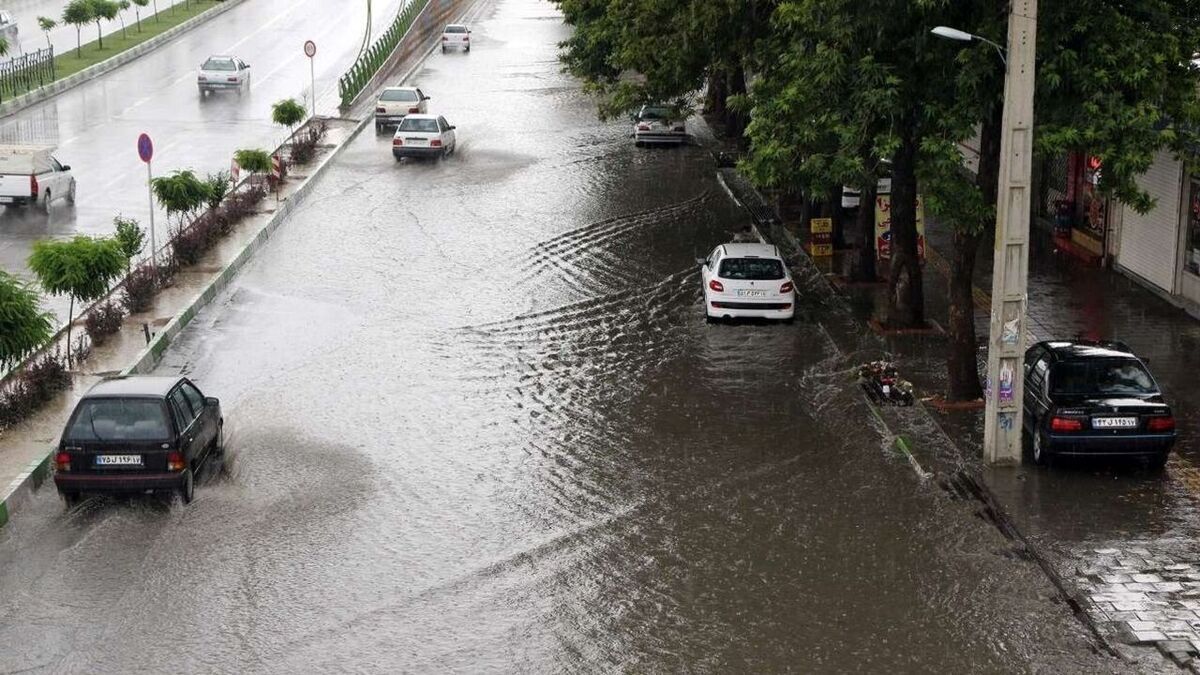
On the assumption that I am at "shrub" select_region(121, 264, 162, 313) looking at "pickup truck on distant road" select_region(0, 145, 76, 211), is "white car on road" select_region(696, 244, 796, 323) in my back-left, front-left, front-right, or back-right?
back-right

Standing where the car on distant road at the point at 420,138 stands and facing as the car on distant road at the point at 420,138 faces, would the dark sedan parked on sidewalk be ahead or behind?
behind

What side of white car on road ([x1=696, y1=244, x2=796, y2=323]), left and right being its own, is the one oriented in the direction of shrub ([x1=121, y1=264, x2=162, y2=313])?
left

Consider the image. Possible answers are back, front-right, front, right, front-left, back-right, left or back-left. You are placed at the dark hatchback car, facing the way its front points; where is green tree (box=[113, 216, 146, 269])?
front-left

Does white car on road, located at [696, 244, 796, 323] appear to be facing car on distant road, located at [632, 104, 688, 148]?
yes

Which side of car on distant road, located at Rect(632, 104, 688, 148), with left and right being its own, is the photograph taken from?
back

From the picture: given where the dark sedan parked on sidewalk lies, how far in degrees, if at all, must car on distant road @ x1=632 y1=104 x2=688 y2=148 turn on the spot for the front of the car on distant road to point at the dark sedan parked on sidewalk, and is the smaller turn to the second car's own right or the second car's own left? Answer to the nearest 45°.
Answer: approximately 180°

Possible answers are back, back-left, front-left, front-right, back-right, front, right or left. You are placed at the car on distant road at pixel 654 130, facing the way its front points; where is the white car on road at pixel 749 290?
back

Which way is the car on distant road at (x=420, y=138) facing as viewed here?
away from the camera

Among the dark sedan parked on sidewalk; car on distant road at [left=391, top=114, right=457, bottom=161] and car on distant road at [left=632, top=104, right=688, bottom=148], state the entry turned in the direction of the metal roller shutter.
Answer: the dark sedan parked on sidewalk

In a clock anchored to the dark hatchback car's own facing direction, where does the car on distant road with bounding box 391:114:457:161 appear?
The car on distant road is roughly at 11 o'clock from the dark hatchback car.

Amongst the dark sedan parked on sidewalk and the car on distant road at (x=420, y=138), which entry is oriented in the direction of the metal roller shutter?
the dark sedan parked on sidewalk

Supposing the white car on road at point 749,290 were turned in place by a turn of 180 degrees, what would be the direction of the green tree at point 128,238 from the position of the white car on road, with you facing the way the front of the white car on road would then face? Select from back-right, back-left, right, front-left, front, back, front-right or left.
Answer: right

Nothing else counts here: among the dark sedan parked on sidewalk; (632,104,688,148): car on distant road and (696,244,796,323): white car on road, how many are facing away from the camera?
3

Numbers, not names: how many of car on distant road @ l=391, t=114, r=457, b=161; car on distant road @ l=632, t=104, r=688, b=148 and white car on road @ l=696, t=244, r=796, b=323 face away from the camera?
3

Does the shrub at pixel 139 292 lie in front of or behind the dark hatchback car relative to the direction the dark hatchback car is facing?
in front
